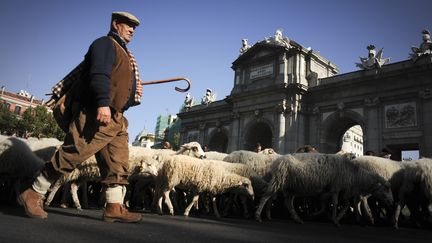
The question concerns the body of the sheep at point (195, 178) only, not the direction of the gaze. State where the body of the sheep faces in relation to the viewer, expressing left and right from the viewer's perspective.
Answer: facing to the right of the viewer

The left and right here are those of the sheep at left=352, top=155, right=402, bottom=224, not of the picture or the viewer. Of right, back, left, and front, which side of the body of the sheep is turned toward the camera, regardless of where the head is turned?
right

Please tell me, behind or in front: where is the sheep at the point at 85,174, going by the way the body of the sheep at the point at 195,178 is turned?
behind

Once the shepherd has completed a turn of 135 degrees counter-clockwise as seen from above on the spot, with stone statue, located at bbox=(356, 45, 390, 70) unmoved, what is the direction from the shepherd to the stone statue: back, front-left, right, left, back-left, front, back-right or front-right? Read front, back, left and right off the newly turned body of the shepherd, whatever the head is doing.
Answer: right

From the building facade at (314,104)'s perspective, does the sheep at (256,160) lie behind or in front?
in front

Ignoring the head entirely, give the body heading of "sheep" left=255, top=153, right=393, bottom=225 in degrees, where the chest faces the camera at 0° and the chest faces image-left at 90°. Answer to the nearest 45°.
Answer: approximately 270°

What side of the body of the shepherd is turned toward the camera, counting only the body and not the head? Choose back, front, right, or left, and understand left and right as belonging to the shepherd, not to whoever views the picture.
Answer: right

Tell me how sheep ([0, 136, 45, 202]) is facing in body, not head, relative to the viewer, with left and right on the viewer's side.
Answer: facing to the right of the viewer
